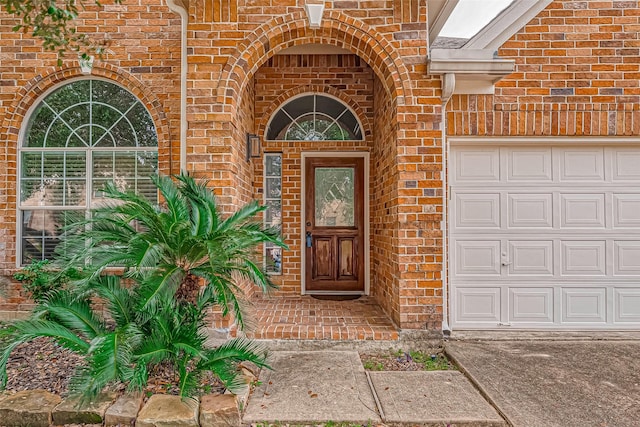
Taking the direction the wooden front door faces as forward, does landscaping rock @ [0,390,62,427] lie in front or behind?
in front

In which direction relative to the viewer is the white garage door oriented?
toward the camera

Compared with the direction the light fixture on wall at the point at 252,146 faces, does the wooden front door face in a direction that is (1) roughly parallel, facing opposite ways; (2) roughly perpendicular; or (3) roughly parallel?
roughly perpendicular

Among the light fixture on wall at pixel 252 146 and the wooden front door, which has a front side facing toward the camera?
the wooden front door

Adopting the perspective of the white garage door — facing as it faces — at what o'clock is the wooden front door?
The wooden front door is roughly at 3 o'clock from the white garage door.

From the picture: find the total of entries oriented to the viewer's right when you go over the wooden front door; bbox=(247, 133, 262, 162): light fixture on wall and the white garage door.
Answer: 1

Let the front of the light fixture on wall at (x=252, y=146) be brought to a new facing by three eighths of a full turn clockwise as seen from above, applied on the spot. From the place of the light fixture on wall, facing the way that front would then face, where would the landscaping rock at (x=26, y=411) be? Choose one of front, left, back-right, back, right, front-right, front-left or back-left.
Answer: front

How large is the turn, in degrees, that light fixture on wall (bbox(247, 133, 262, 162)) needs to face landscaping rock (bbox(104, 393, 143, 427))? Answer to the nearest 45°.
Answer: approximately 90° to its right

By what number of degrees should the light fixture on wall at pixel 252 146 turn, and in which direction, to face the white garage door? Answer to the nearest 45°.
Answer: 0° — it already faces it

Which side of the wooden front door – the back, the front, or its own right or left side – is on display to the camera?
front

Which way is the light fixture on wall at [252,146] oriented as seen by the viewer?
to the viewer's right

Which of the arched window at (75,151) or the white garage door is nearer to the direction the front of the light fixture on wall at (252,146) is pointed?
the white garage door

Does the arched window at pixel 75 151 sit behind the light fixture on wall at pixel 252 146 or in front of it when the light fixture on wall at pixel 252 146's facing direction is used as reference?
behind

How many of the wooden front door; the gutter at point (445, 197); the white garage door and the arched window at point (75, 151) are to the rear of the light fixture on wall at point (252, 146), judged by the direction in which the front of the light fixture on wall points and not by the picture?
1
